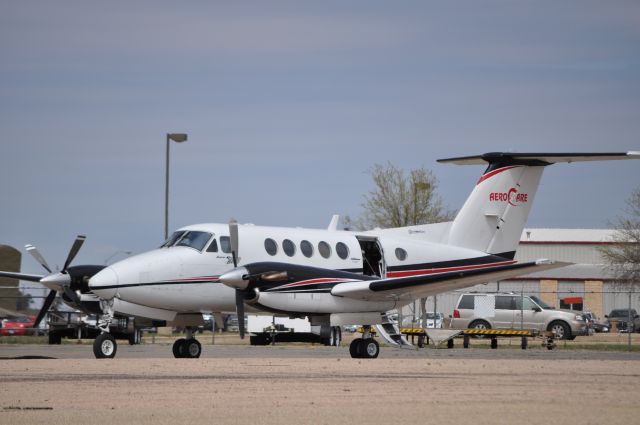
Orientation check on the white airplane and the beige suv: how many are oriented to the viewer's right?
1

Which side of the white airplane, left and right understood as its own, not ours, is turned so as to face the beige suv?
back

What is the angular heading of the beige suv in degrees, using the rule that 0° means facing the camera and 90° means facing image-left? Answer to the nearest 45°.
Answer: approximately 270°

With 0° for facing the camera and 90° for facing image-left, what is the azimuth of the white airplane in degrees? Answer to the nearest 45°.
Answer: approximately 45°

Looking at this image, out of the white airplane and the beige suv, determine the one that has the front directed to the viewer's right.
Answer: the beige suv
